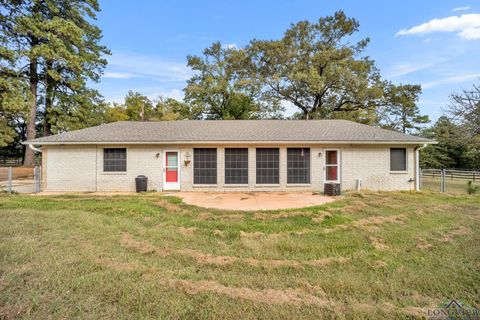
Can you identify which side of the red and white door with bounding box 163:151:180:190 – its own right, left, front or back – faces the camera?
front

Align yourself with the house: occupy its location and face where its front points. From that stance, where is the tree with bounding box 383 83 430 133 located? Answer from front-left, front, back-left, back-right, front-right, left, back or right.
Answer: back-left

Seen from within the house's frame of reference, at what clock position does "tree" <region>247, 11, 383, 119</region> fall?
The tree is roughly at 7 o'clock from the house.

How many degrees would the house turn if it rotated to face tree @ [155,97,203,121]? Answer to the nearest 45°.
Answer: approximately 180°

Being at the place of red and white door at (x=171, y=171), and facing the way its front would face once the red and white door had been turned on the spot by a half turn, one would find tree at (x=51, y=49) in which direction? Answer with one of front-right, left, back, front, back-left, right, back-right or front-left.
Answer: front-left

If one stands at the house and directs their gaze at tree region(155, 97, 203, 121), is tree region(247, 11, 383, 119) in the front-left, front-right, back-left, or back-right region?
front-right

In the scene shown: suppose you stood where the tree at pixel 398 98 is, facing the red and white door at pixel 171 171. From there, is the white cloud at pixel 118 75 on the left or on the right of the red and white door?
right

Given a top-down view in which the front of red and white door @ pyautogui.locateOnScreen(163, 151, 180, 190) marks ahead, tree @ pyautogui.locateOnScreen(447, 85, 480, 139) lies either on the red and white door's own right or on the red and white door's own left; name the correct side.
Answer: on the red and white door's own left

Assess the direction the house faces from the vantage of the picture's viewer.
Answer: facing the viewer
